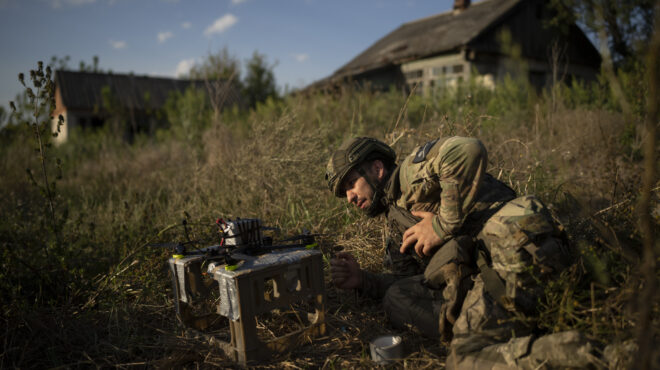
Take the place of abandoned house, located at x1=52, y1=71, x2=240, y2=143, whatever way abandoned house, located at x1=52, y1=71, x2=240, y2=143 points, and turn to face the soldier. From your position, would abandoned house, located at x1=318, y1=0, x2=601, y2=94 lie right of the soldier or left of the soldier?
left

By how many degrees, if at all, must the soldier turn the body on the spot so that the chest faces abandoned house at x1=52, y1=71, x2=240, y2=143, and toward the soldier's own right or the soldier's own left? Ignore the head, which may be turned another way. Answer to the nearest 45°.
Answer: approximately 45° to the soldier's own right

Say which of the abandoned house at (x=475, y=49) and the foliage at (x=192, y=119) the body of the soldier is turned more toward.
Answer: the foliage

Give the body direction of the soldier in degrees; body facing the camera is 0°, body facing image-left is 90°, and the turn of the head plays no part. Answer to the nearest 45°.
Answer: approximately 90°

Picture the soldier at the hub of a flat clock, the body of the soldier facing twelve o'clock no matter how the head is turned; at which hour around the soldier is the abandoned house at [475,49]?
The abandoned house is roughly at 3 o'clock from the soldier.

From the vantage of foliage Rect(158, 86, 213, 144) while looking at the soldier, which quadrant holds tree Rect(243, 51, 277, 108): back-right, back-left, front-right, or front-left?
back-left

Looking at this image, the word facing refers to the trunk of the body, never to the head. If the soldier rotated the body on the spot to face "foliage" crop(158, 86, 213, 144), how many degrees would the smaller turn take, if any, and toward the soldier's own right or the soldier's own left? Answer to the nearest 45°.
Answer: approximately 45° to the soldier's own right

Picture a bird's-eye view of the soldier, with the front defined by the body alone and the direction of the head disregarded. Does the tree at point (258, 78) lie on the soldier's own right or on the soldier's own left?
on the soldier's own right
